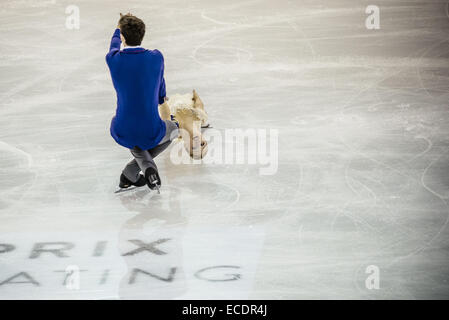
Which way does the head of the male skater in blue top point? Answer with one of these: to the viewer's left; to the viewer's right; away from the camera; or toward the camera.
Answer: away from the camera

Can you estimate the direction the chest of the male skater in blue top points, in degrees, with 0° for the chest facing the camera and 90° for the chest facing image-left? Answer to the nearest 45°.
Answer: approximately 180°
